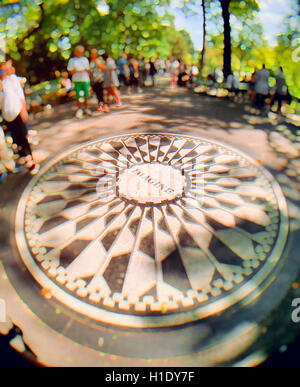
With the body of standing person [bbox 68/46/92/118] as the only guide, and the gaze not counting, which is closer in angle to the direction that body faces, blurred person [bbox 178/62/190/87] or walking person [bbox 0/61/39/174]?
the walking person

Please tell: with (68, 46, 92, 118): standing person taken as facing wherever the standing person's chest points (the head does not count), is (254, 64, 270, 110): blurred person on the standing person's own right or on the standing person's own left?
on the standing person's own left

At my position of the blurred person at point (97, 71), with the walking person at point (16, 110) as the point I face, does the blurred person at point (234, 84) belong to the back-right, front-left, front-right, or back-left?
back-left

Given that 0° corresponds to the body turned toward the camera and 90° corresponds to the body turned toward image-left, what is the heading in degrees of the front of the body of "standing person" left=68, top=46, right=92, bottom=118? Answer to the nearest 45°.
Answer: approximately 0°

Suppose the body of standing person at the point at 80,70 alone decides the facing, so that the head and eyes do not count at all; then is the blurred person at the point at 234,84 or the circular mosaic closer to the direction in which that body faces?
the circular mosaic

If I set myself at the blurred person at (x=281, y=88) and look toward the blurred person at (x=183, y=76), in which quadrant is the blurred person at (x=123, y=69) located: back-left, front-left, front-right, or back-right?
front-left

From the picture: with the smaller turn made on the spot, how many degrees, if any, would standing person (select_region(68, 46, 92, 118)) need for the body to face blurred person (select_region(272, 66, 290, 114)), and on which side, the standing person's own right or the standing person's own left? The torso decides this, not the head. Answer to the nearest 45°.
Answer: approximately 90° to the standing person's own left

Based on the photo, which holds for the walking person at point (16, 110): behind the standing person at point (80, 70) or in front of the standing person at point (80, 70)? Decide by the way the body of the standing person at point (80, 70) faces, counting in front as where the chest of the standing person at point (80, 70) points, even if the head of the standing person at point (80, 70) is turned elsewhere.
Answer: in front

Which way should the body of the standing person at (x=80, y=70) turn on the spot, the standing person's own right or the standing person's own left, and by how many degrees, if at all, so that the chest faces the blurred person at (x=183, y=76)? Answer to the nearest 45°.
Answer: approximately 135° to the standing person's own left

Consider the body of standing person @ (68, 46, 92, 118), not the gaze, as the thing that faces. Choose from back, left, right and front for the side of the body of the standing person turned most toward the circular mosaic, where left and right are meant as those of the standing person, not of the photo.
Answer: front
